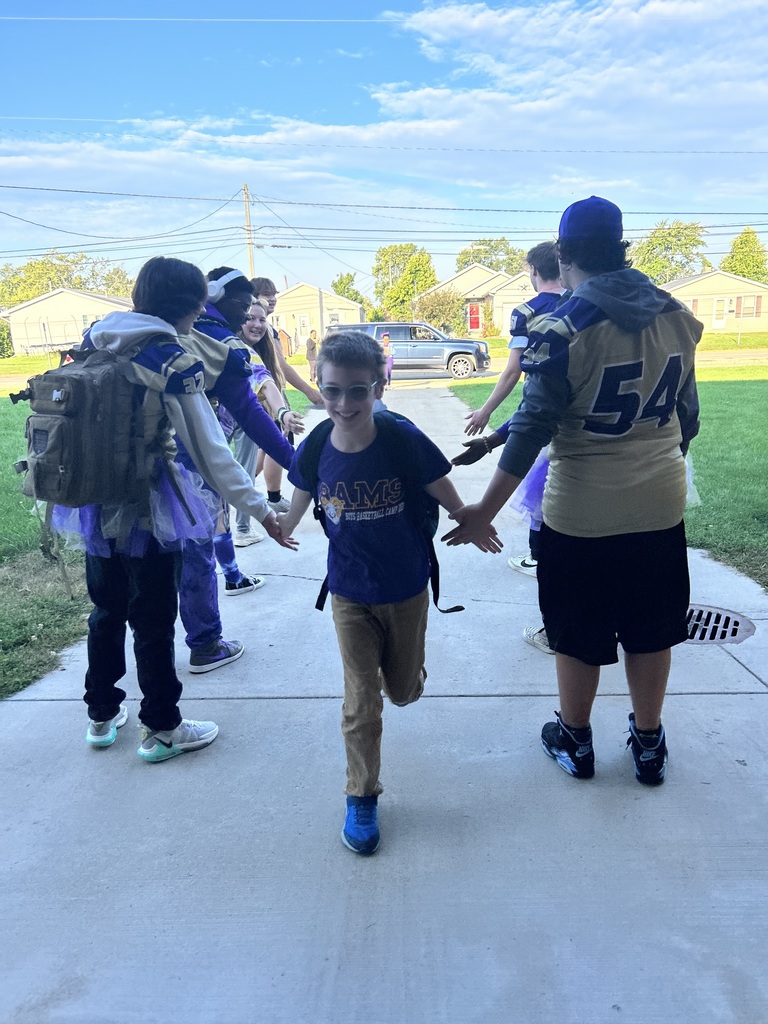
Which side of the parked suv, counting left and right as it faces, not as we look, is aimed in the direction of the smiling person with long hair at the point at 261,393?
right

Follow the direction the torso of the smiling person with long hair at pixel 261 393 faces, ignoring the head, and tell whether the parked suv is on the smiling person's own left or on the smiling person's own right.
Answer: on the smiling person's own left

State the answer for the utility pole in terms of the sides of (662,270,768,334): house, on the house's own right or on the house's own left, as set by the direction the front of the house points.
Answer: on the house's own right

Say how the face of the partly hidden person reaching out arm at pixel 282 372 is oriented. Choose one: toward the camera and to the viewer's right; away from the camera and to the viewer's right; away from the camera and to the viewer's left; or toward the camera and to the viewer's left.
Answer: toward the camera and to the viewer's right

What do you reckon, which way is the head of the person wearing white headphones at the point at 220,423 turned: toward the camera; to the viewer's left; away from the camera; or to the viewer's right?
to the viewer's right

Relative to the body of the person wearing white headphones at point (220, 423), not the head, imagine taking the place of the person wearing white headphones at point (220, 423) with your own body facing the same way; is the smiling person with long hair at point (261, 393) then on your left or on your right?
on your left

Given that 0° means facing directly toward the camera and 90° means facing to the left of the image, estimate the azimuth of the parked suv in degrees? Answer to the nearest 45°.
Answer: approximately 270°

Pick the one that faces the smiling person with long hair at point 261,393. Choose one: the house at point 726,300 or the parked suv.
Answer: the house

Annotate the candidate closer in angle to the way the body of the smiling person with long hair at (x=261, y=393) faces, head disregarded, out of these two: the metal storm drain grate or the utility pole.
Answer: the metal storm drain grate

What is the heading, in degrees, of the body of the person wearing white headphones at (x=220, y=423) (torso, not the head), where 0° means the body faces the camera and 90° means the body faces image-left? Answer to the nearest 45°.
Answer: approximately 270°

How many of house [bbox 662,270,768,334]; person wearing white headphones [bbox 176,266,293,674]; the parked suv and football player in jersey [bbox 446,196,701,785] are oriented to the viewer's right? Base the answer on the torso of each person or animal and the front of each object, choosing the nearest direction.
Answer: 2

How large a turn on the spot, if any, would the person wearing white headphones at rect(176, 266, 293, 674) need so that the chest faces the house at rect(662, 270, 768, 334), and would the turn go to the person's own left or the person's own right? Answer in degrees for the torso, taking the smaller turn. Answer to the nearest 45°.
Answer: approximately 45° to the person's own left

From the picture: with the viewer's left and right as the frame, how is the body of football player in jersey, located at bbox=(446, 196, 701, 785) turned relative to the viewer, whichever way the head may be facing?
facing away from the viewer and to the left of the viewer

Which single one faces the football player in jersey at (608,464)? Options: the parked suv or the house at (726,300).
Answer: the house

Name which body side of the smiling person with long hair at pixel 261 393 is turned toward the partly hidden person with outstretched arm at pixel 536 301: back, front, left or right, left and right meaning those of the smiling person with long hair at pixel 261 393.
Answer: front
